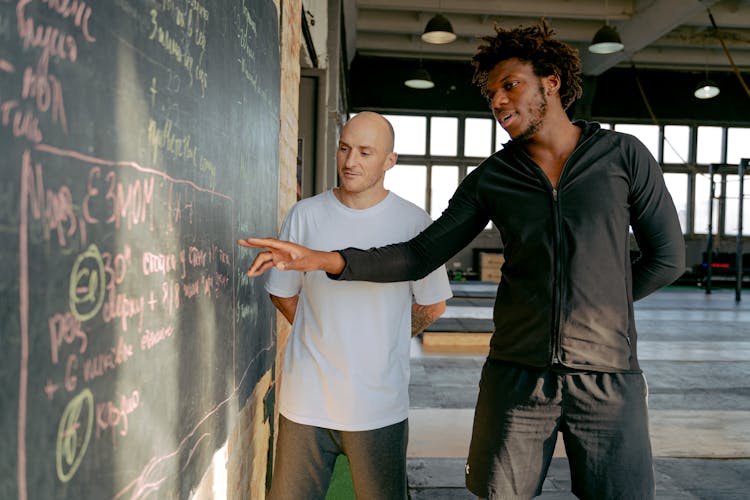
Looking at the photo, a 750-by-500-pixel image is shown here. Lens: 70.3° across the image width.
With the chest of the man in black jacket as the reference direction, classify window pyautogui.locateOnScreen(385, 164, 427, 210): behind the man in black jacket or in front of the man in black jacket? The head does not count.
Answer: behind

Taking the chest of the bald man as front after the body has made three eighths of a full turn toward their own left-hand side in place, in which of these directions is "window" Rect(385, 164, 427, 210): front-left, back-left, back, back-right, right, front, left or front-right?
front-left

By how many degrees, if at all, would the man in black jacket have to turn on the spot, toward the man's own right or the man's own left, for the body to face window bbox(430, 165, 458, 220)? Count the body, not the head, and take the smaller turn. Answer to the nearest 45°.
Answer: approximately 180°

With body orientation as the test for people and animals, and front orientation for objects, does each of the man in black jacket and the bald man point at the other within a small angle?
no

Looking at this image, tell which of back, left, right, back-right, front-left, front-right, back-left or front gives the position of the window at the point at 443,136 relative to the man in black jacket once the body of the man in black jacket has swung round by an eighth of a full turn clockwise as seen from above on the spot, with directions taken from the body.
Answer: back-right

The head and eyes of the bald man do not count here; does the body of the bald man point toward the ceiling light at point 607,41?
no

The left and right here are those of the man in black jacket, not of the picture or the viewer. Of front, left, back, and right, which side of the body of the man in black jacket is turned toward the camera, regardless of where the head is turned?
front

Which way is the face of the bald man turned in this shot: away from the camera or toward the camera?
toward the camera

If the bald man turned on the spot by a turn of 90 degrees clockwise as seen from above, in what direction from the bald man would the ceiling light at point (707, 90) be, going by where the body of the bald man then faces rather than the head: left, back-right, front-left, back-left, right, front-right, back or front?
back-right

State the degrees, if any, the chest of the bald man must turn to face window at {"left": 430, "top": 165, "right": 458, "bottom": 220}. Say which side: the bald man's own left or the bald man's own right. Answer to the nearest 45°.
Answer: approximately 180°

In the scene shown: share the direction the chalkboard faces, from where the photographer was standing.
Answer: facing the viewer and to the right of the viewer

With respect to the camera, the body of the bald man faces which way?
toward the camera

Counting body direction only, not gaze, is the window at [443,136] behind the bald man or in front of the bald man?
behind

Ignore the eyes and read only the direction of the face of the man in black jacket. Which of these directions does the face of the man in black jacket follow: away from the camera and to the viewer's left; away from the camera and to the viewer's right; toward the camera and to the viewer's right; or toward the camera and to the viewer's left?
toward the camera and to the viewer's left

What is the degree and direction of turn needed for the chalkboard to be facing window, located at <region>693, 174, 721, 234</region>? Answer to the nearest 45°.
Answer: approximately 90° to its left

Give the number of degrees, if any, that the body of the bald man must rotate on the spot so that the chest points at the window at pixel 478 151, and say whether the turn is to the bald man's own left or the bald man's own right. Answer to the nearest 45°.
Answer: approximately 180°

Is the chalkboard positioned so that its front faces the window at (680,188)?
no
